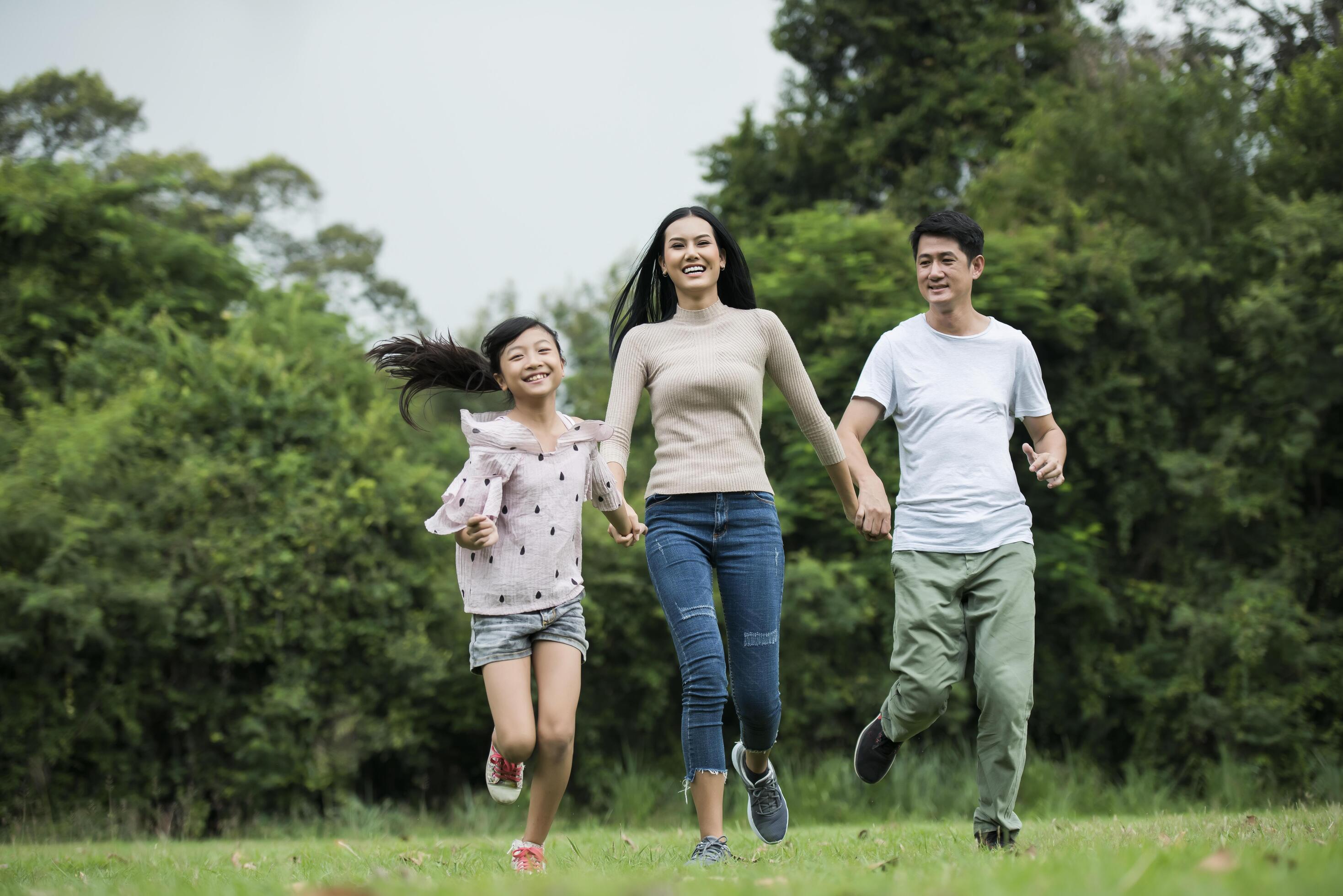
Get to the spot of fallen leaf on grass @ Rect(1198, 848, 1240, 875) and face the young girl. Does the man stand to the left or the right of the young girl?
right

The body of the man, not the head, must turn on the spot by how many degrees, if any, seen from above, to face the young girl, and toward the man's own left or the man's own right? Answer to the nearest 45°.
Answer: approximately 90° to the man's own right

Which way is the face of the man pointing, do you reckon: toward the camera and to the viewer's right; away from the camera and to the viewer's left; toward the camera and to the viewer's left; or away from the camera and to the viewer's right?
toward the camera and to the viewer's left

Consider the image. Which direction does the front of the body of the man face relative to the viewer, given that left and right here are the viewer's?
facing the viewer

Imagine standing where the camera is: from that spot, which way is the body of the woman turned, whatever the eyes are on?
toward the camera

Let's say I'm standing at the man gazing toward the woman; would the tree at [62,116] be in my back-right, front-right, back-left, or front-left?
front-right

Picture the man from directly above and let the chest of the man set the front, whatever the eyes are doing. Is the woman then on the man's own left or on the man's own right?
on the man's own right

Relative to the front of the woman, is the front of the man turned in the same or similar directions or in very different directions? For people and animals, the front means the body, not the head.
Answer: same or similar directions

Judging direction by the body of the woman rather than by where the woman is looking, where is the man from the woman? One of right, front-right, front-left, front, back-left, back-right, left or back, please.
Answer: left

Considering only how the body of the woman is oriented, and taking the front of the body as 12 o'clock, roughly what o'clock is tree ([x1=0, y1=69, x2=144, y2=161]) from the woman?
The tree is roughly at 5 o'clock from the woman.
